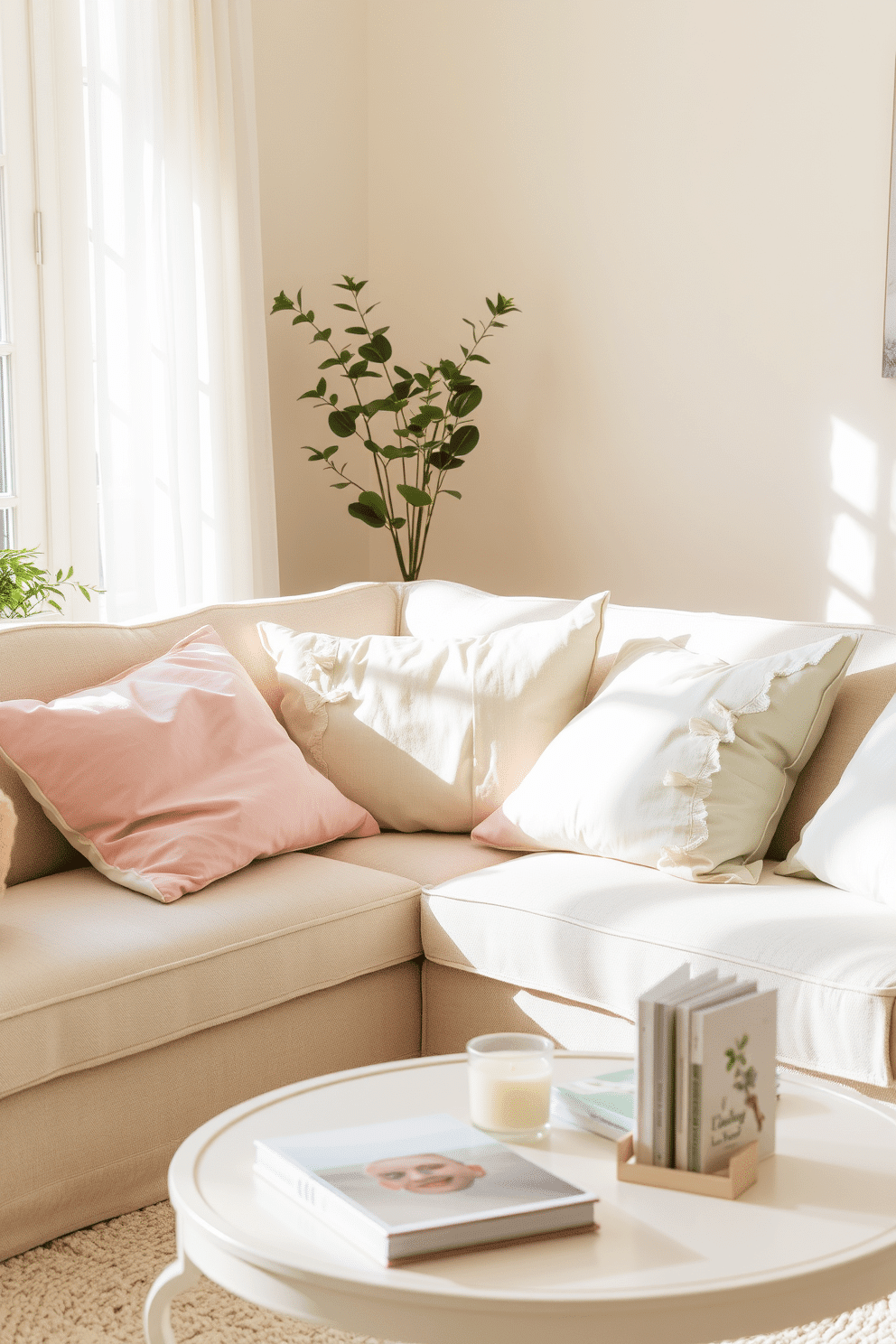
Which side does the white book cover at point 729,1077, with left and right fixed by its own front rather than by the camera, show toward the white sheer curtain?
back

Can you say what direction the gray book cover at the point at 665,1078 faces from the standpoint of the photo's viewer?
facing the viewer and to the right of the viewer

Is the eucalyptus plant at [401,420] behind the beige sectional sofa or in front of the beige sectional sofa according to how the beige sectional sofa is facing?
behind

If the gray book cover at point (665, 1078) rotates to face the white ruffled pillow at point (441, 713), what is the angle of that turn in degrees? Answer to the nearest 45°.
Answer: approximately 135° to its left

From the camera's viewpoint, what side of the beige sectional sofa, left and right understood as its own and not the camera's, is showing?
front

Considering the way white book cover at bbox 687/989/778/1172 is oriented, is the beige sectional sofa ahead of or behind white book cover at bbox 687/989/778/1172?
behind

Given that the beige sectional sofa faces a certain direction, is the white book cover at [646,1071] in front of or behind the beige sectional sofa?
in front

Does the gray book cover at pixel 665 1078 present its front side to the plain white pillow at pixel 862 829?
no

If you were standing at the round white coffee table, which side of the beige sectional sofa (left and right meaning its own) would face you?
front

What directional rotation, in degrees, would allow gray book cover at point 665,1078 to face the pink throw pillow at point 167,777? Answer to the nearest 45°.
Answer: approximately 180°

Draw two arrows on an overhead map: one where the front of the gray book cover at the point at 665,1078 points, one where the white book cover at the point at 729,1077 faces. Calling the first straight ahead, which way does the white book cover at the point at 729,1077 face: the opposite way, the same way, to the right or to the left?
the same way
